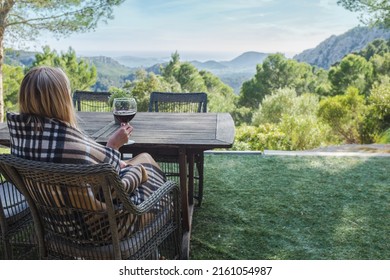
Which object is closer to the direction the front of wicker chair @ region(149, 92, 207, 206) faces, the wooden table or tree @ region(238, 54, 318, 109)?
the wooden table

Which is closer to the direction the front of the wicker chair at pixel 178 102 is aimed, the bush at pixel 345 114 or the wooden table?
the wooden table

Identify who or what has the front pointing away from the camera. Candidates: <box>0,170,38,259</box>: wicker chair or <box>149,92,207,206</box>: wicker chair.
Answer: <box>0,170,38,259</box>: wicker chair

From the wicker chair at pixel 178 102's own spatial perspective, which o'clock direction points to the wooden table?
The wooden table is roughly at 12 o'clock from the wicker chair.

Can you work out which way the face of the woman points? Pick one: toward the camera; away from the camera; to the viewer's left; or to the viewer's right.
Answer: away from the camera

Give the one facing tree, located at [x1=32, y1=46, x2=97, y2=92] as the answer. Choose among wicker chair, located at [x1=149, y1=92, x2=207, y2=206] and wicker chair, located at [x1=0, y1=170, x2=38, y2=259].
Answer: wicker chair, located at [x1=0, y1=170, x2=38, y2=259]

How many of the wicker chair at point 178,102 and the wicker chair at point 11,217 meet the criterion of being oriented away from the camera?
1

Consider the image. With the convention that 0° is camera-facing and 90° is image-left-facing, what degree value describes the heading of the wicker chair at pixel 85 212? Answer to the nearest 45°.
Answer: approximately 225°

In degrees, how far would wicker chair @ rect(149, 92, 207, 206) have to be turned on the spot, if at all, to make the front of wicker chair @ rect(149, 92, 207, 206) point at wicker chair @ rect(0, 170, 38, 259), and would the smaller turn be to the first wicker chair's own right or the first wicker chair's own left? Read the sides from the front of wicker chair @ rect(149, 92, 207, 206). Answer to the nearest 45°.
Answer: approximately 45° to the first wicker chair's own right

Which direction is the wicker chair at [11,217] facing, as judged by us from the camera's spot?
facing away from the viewer

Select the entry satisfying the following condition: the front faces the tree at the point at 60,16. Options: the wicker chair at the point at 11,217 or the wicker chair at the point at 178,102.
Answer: the wicker chair at the point at 11,217
